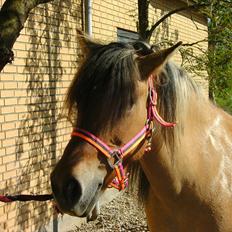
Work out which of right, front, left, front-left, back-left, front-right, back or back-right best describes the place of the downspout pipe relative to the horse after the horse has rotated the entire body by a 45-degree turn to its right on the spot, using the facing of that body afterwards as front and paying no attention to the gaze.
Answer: right

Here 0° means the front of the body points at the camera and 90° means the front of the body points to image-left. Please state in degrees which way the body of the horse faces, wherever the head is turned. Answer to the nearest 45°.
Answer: approximately 45°
